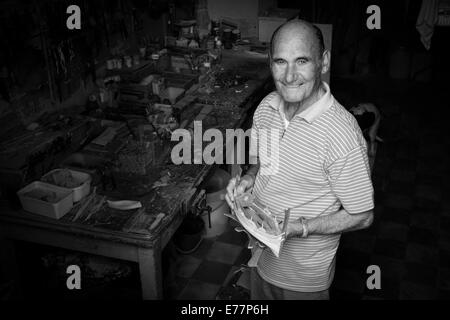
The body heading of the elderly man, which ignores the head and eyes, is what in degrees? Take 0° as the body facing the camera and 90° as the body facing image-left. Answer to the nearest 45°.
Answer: approximately 45°

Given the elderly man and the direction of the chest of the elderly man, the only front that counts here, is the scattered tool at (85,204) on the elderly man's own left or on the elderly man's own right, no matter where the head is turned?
on the elderly man's own right

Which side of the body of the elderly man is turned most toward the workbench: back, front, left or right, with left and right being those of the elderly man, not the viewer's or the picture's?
right

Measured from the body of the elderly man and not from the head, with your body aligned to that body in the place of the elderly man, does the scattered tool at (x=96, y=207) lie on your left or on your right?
on your right

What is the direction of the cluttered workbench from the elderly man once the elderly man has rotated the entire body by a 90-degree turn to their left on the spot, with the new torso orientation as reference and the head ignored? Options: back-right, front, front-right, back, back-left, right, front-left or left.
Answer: back
